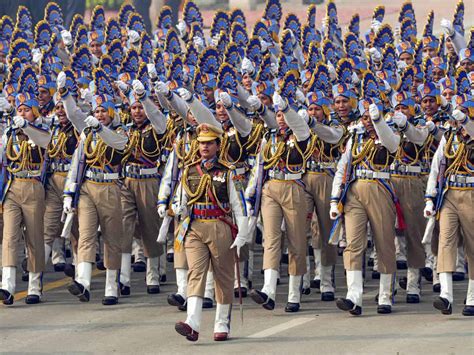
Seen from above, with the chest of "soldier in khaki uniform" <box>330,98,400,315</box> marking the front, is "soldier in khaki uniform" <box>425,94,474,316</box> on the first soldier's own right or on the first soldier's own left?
on the first soldier's own left

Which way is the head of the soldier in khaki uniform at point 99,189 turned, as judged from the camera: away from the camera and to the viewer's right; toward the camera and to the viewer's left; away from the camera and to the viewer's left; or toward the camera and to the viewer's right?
toward the camera and to the viewer's left

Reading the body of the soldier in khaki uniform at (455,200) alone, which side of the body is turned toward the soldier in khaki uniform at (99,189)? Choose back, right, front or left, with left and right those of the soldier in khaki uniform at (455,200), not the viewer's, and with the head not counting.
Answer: right

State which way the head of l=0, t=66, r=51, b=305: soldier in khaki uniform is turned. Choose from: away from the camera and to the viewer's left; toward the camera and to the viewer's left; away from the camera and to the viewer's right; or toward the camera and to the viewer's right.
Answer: toward the camera and to the viewer's left

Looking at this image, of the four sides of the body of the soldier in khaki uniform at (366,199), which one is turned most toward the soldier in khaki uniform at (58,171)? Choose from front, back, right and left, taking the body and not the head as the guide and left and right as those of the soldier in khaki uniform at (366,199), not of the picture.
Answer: right
